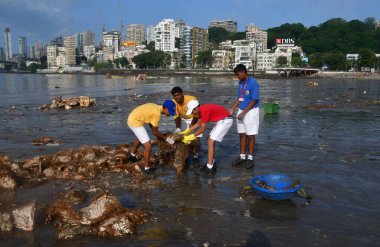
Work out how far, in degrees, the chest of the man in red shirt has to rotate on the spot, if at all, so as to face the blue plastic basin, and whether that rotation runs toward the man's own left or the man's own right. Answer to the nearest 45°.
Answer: approximately 135° to the man's own left

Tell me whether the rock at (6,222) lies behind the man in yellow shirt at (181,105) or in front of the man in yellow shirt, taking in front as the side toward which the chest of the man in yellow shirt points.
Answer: in front

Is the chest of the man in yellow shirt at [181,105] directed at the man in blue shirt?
no

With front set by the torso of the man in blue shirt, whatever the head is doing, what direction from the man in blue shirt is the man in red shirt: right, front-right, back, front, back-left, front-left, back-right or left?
front

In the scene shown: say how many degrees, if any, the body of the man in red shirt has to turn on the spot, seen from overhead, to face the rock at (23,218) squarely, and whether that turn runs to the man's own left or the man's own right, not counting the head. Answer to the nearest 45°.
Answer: approximately 45° to the man's own left

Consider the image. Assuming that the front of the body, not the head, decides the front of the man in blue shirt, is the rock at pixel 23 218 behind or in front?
in front

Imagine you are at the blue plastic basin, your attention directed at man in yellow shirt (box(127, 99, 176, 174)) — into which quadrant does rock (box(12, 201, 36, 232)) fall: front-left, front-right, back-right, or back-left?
front-left

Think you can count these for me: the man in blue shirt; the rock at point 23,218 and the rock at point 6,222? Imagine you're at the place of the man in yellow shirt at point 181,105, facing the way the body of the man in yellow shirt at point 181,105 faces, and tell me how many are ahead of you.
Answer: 2

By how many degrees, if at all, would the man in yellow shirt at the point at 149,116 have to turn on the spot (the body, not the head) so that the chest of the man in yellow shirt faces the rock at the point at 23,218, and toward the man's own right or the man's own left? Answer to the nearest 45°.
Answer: approximately 135° to the man's own right

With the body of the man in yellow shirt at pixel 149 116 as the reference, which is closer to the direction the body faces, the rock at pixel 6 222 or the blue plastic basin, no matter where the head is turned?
the blue plastic basin

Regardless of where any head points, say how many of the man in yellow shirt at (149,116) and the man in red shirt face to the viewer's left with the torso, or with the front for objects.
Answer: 1

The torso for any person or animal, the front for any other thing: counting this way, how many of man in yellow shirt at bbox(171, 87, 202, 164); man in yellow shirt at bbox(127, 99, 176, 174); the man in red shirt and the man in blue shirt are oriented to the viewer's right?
1

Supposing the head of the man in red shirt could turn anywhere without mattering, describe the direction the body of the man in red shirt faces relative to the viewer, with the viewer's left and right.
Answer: facing to the left of the viewer

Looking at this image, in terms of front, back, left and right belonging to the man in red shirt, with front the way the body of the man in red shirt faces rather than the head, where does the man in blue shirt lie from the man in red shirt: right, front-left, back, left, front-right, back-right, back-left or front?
back-right

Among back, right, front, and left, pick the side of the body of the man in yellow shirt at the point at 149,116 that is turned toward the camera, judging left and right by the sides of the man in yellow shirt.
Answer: right

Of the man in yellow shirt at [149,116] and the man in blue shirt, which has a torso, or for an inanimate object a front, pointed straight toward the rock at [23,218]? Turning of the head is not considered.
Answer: the man in blue shirt

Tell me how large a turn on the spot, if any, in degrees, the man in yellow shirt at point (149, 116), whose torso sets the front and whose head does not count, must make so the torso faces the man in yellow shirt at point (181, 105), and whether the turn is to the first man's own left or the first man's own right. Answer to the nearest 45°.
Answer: approximately 45° to the first man's own left

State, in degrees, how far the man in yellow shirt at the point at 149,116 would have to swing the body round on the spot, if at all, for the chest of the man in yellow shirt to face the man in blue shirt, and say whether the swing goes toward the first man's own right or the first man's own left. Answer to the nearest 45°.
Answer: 0° — they already face them

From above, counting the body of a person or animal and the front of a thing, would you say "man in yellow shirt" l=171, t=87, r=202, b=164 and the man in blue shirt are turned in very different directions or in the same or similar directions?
same or similar directions
